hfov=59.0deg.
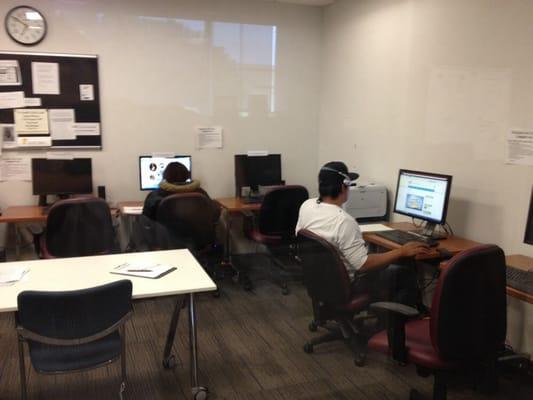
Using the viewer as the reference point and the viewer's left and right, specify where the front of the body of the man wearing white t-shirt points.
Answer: facing away from the viewer and to the right of the viewer

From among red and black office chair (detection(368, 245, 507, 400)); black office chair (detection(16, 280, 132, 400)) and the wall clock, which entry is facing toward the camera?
the wall clock

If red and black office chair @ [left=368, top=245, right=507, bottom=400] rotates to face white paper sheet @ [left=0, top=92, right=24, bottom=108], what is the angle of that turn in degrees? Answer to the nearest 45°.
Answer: approximately 45° to its left

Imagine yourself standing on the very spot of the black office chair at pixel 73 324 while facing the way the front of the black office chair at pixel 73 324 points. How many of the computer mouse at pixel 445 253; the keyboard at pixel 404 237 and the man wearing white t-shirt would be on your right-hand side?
3

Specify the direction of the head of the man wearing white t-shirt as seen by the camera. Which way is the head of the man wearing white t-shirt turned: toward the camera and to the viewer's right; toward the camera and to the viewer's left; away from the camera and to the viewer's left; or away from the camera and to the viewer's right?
away from the camera and to the viewer's right

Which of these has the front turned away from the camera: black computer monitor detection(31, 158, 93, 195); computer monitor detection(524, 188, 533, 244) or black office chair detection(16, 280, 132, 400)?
the black office chair

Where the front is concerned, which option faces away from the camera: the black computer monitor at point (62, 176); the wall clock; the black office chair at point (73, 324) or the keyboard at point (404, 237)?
the black office chair

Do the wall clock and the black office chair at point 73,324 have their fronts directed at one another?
yes

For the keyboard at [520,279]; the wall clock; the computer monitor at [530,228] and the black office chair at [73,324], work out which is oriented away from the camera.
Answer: the black office chair

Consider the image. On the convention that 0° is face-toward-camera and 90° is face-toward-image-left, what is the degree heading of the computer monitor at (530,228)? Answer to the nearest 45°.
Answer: approximately 45°
